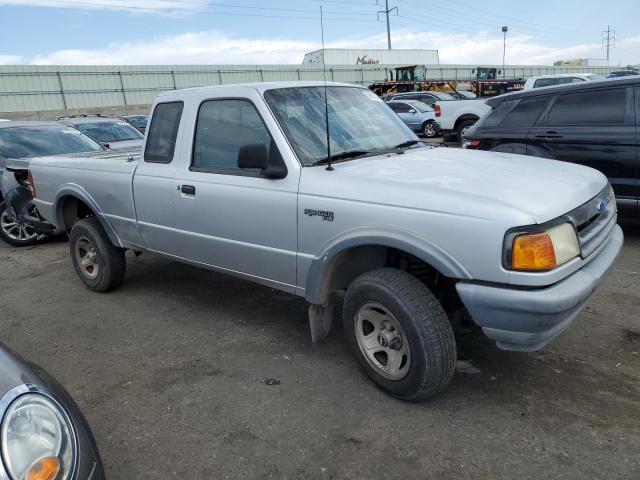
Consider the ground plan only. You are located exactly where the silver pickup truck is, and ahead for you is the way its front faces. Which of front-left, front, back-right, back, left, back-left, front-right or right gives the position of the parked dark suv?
left

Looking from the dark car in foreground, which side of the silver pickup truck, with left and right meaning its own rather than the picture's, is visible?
right

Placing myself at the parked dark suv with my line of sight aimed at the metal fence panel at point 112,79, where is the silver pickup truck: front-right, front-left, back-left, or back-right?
back-left

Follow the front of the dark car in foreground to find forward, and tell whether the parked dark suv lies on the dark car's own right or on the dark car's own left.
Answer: on the dark car's own left

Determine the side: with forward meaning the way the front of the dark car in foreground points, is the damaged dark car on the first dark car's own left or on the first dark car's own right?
on the first dark car's own left

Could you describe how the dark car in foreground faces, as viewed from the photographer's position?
facing the viewer and to the right of the viewer

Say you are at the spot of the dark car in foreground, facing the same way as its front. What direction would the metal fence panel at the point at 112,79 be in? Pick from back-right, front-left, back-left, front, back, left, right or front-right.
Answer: back-left

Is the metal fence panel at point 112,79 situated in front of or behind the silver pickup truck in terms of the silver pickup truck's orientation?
behind

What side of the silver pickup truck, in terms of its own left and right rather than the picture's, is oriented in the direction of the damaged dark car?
back

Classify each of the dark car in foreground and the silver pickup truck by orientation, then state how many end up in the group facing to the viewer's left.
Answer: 0

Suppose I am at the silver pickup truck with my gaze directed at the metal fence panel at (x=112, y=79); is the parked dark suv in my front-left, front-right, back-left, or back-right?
front-right

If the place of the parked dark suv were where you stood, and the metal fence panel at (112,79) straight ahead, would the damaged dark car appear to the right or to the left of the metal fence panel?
left
